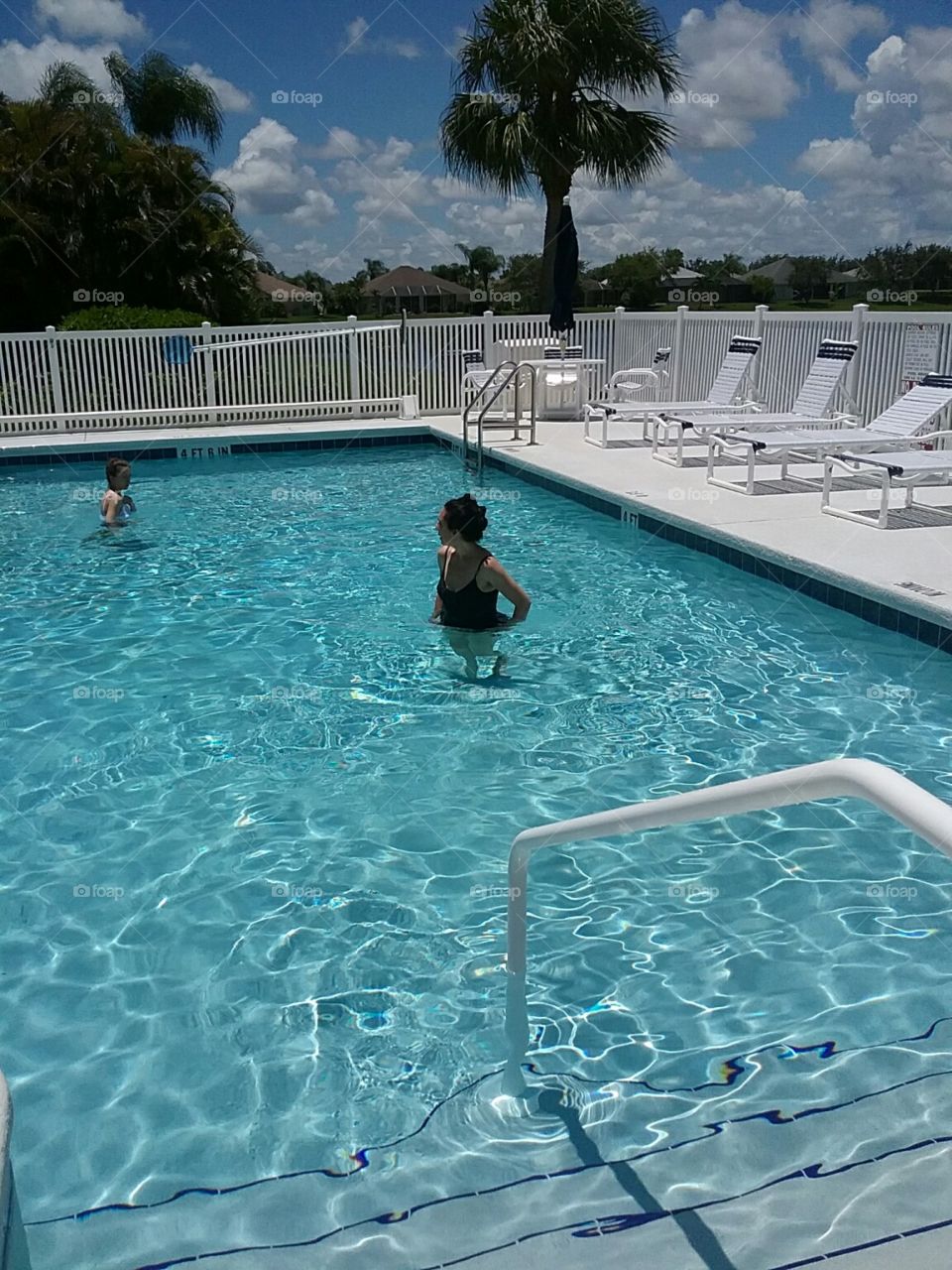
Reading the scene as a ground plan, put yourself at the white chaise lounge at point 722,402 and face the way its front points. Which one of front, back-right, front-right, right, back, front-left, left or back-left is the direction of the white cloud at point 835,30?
back-right

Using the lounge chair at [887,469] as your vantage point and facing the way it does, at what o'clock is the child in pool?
The child in pool is roughly at 1 o'clock from the lounge chair.

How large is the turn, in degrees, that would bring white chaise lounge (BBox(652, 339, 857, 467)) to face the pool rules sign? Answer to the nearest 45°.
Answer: approximately 135° to its left

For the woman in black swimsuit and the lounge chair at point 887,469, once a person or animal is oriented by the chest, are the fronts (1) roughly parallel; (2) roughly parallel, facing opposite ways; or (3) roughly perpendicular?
roughly perpendicular

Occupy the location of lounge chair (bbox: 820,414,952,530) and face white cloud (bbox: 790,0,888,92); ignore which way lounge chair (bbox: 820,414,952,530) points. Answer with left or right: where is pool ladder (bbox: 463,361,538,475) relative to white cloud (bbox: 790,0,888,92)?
left

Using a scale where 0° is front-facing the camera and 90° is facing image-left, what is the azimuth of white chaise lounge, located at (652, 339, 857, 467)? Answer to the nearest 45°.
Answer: approximately 45°

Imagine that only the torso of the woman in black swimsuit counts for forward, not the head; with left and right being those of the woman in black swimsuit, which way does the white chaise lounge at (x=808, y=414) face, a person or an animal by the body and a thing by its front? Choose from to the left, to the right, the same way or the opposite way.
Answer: to the left

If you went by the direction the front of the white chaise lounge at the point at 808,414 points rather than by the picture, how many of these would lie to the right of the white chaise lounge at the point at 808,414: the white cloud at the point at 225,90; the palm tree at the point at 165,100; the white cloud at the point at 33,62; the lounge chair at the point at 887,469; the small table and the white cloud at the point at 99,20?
5

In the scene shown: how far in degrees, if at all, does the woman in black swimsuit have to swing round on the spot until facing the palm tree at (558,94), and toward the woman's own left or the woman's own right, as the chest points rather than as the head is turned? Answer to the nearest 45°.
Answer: approximately 45° to the woman's own right
